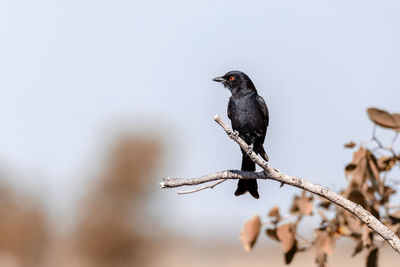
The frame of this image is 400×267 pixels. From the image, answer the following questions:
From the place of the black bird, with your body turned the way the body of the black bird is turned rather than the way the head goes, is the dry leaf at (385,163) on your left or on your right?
on your left

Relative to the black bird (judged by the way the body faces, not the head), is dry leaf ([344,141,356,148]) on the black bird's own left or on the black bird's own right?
on the black bird's own left

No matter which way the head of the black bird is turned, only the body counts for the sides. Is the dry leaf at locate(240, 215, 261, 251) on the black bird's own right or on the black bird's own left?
on the black bird's own left

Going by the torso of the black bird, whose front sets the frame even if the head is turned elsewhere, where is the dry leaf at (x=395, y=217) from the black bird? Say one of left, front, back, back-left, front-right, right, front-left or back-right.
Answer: left

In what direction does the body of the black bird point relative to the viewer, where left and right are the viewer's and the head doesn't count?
facing the viewer and to the left of the viewer

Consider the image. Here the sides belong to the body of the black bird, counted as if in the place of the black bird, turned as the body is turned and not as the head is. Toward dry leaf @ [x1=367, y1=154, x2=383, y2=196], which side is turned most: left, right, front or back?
left

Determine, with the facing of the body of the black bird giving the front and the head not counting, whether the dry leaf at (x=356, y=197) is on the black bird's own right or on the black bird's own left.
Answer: on the black bird's own left

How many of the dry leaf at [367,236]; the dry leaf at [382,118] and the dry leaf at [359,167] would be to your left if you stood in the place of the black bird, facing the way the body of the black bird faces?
3

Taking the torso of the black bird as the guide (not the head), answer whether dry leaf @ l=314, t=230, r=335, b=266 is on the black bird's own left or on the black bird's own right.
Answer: on the black bird's own left

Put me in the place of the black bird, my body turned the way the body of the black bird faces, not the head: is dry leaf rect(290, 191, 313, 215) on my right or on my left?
on my left
